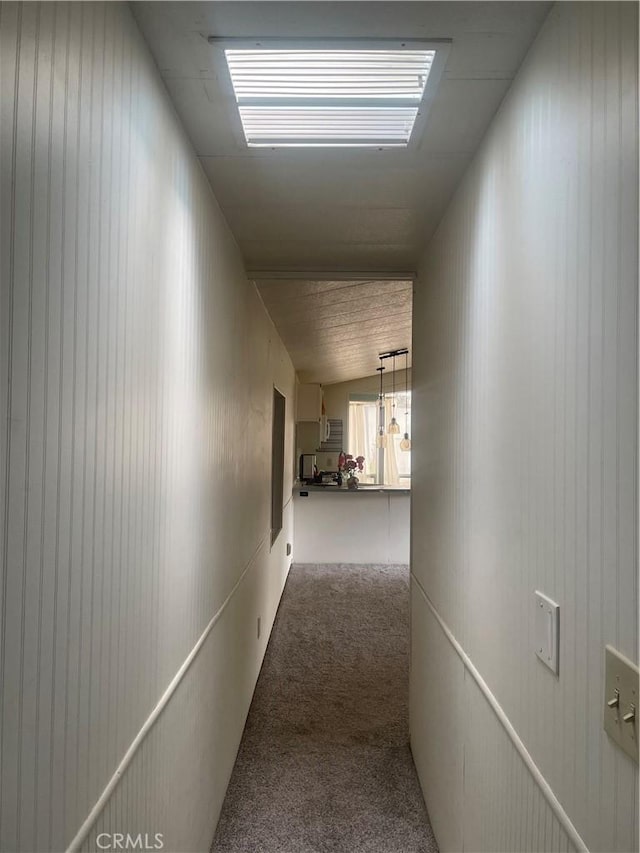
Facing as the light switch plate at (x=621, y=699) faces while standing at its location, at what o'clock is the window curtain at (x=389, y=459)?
The window curtain is roughly at 2 o'clock from the light switch plate.

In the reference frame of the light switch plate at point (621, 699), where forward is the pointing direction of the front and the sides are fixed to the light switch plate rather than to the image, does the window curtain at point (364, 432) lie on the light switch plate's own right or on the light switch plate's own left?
on the light switch plate's own right

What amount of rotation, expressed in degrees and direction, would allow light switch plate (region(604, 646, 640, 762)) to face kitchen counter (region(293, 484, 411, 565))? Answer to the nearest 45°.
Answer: approximately 45° to its right

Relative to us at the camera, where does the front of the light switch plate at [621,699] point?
facing to the left of the viewer

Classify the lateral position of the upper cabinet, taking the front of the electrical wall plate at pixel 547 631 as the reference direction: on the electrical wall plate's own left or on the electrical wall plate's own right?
on the electrical wall plate's own right

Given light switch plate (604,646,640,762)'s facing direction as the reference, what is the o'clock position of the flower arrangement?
The flower arrangement is roughly at 2 o'clock from the light switch plate.

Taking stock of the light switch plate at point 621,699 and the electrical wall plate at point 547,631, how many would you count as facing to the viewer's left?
2

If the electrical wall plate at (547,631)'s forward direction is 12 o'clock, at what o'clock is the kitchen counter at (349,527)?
The kitchen counter is roughly at 2 o'clock from the electrical wall plate.

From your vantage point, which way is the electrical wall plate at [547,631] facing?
to the viewer's left

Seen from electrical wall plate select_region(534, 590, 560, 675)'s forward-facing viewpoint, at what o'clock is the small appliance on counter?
The small appliance on counter is roughly at 2 o'clock from the electrical wall plate.

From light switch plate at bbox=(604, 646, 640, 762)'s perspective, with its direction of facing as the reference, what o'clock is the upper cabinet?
The upper cabinet is roughly at 2 o'clock from the light switch plate.

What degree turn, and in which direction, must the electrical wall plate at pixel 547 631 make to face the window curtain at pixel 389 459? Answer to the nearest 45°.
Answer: approximately 90° to its right
